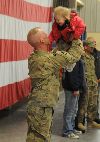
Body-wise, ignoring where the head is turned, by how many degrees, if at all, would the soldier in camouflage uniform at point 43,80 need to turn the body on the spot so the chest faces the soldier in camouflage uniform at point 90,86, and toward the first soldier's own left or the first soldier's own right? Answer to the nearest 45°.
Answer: approximately 45° to the first soldier's own left

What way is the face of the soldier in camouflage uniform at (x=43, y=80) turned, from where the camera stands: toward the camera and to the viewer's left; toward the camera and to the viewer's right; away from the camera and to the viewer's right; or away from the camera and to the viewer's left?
away from the camera and to the viewer's right

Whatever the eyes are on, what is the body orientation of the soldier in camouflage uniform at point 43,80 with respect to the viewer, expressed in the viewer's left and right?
facing away from the viewer and to the right of the viewer
